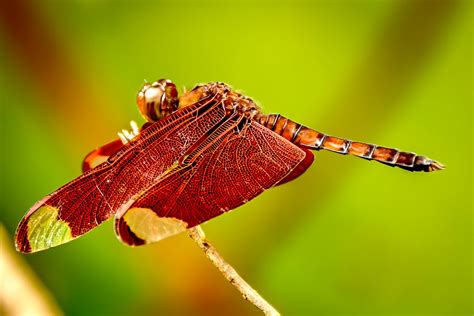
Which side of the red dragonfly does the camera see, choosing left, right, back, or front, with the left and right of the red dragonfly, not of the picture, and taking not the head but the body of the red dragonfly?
left
